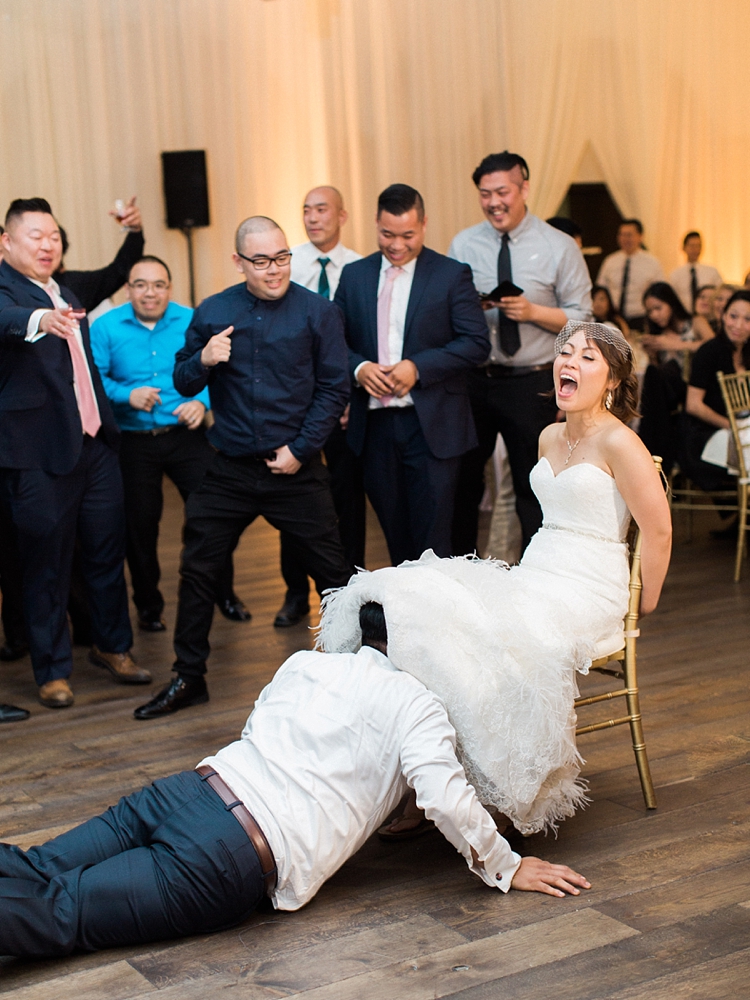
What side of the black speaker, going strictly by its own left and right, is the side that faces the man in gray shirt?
front

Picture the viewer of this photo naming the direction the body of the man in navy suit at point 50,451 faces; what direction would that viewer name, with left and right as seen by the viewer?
facing the viewer and to the right of the viewer

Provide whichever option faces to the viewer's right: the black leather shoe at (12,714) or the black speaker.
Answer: the black leather shoe

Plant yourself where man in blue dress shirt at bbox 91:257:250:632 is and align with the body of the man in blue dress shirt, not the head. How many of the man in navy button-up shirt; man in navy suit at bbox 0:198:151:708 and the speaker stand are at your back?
1

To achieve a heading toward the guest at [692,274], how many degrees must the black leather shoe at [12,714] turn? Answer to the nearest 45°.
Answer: approximately 45° to its left

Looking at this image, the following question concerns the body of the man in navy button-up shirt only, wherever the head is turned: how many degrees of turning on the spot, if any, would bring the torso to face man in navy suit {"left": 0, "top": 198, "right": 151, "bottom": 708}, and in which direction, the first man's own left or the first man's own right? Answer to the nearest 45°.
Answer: approximately 90° to the first man's own right

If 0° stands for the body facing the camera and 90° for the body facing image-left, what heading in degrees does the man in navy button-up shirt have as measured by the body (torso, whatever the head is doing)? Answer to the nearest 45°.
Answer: approximately 0°

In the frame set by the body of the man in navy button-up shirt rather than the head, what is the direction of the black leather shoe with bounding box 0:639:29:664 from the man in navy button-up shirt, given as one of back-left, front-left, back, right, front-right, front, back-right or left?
back-right
